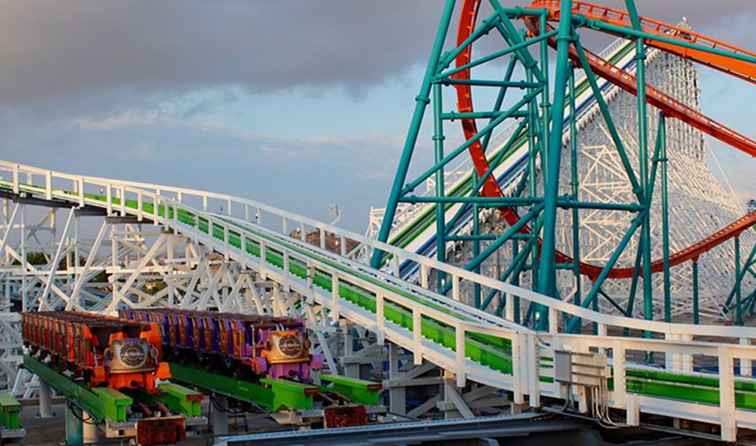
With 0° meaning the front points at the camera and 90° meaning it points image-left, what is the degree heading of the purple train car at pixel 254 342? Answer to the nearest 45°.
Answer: approximately 315°

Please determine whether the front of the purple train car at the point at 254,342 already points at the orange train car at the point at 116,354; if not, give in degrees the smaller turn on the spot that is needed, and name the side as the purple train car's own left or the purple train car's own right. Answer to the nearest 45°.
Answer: approximately 90° to the purple train car's own right
